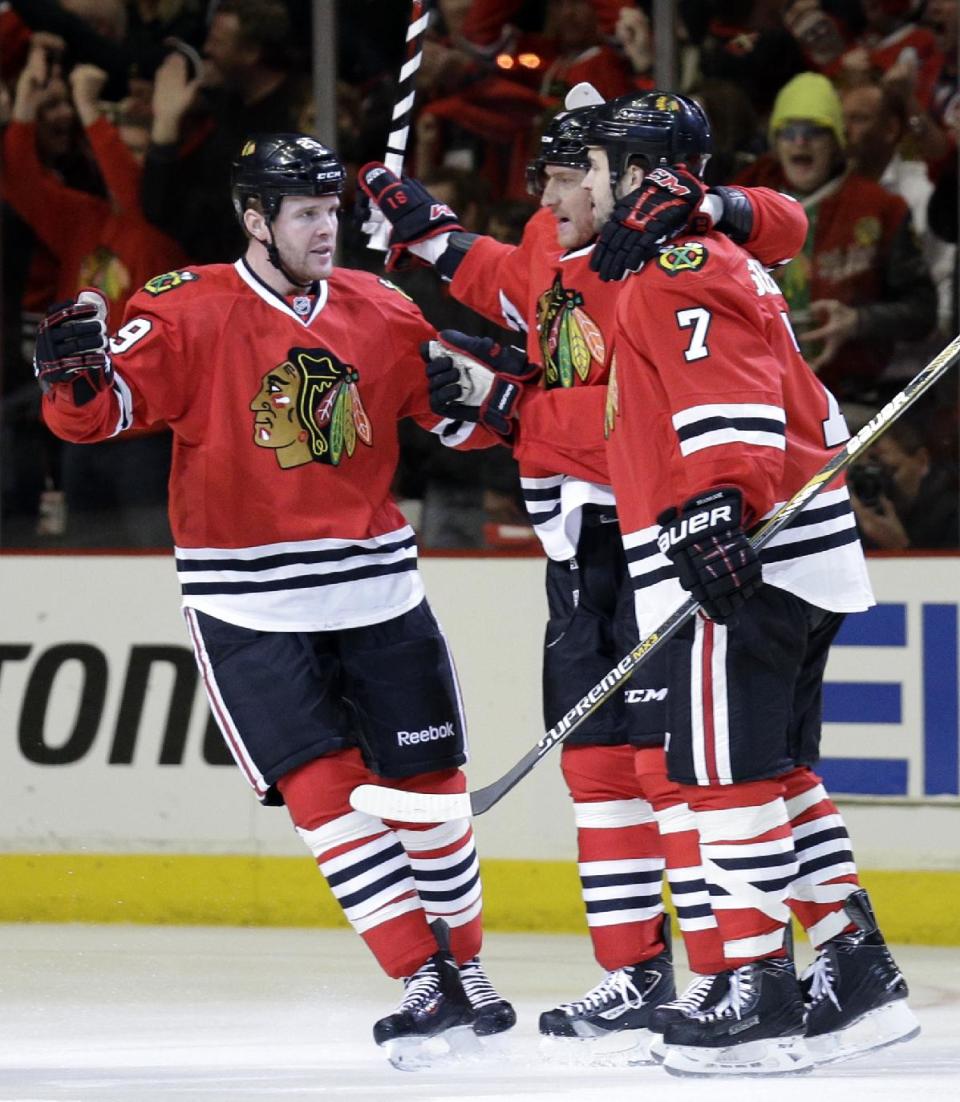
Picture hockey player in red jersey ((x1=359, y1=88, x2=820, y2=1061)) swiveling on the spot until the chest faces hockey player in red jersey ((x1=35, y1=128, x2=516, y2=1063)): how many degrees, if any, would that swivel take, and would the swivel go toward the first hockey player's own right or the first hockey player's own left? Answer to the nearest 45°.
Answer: approximately 45° to the first hockey player's own right

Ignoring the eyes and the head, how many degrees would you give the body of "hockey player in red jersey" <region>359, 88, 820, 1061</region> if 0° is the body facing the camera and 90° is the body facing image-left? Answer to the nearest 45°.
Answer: approximately 45°

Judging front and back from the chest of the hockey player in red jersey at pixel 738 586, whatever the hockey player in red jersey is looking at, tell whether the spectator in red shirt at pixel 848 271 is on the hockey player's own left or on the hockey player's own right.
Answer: on the hockey player's own right

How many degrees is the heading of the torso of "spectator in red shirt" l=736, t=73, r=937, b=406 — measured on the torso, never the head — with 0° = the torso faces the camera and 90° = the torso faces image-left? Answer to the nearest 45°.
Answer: approximately 45°

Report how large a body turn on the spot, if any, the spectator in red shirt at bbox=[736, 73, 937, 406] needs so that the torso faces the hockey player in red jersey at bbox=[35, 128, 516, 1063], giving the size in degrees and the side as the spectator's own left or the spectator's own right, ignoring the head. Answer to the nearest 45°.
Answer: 0° — they already face them
